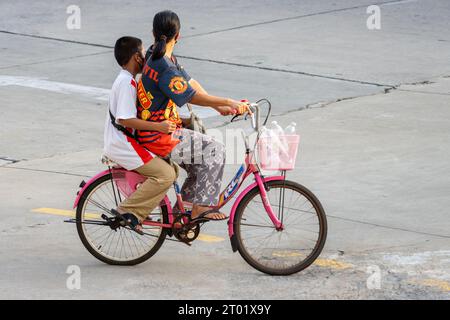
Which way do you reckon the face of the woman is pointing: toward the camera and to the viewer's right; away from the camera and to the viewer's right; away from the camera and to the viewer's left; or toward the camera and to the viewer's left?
away from the camera and to the viewer's right

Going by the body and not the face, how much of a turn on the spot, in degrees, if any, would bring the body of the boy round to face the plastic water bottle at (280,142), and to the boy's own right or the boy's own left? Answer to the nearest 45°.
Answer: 0° — they already face it

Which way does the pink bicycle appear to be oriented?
to the viewer's right

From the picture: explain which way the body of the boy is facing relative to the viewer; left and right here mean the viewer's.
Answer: facing to the right of the viewer
